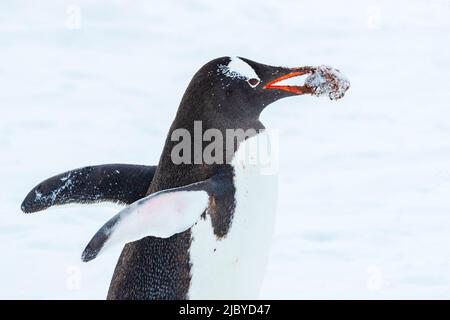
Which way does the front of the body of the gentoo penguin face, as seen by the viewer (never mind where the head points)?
to the viewer's right
